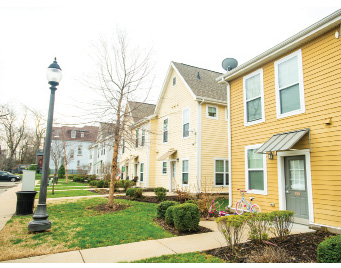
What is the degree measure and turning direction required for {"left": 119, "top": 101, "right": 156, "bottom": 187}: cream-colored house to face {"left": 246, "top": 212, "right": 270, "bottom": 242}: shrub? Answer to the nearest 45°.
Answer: approximately 45° to its left

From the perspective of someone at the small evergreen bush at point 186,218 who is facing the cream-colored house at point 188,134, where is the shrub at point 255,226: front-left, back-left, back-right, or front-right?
back-right

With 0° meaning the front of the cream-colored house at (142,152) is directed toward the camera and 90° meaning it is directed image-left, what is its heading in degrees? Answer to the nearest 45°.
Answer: approximately 45°

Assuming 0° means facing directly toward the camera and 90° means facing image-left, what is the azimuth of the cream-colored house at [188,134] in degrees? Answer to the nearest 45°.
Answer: approximately 45°

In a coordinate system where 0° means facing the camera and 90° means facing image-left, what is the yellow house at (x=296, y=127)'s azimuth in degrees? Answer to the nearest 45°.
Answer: approximately 45°

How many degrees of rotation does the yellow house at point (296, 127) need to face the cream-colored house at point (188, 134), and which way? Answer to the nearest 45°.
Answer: approximately 90° to its right
